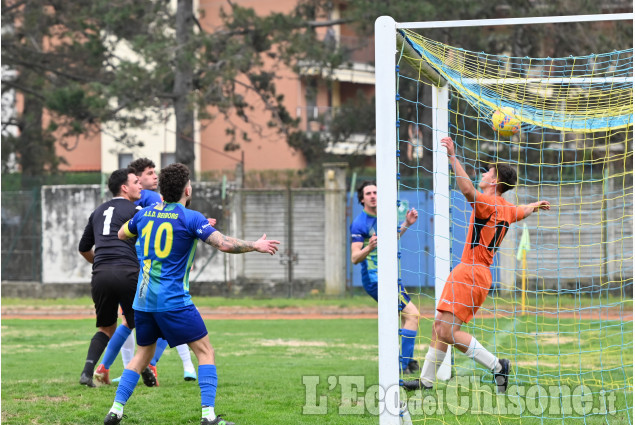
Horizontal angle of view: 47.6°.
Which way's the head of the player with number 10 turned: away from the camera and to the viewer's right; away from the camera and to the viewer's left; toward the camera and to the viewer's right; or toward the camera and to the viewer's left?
away from the camera and to the viewer's right

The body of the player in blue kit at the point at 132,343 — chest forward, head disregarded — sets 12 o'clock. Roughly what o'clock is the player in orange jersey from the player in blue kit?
The player in orange jersey is roughly at 1 o'clock from the player in blue kit.

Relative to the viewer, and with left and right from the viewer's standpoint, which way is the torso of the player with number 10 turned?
facing away from the viewer and to the right of the viewer

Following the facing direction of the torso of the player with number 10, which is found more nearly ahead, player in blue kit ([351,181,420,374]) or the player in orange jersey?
the player in blue kit

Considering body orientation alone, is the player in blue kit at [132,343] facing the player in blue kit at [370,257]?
yes

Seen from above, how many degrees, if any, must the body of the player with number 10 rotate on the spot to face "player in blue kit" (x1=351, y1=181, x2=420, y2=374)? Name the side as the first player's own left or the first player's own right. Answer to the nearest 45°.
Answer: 0° — they already face them

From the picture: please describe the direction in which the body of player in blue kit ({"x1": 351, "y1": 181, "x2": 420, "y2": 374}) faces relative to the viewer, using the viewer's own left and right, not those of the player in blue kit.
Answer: facing the viewer and to the right of the viewer

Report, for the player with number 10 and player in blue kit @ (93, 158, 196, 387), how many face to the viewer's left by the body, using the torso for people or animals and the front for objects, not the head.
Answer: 0

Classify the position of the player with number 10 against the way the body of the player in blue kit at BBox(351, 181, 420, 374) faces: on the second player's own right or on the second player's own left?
on the second player's own right

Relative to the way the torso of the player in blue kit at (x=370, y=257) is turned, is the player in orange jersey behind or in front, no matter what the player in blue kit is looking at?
in front
